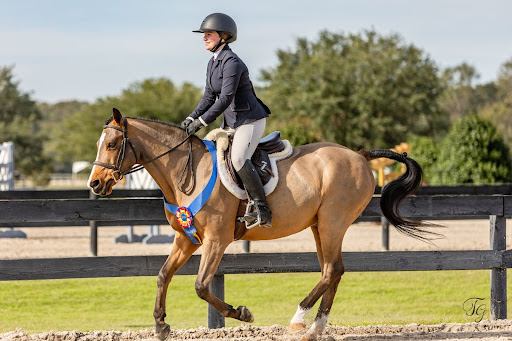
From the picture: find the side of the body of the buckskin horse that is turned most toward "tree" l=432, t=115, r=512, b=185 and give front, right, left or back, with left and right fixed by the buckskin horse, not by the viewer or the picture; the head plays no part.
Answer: right

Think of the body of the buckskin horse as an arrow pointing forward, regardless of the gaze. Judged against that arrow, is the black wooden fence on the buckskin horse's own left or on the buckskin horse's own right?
on the buckskin horse's own right

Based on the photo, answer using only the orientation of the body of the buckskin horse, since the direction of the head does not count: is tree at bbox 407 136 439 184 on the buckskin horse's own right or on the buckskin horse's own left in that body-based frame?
on the buckskin horse's own right

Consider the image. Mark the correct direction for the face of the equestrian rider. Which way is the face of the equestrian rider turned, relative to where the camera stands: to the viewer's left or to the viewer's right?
to the viewer's left

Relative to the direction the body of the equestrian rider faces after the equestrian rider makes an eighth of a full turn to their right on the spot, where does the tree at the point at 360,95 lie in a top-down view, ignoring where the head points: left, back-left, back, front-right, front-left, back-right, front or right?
front-right

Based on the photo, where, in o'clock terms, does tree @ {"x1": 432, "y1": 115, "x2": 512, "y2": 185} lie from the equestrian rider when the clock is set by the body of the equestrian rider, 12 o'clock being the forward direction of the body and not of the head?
The tree is roughly at 4 o'clock from the equestrian rider.

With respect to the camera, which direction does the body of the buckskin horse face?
to the viewer's left

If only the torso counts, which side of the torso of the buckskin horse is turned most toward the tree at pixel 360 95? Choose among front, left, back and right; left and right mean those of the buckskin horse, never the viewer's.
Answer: right

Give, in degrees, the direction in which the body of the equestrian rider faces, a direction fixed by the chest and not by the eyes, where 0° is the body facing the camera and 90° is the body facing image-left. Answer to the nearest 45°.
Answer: approximately 90°
